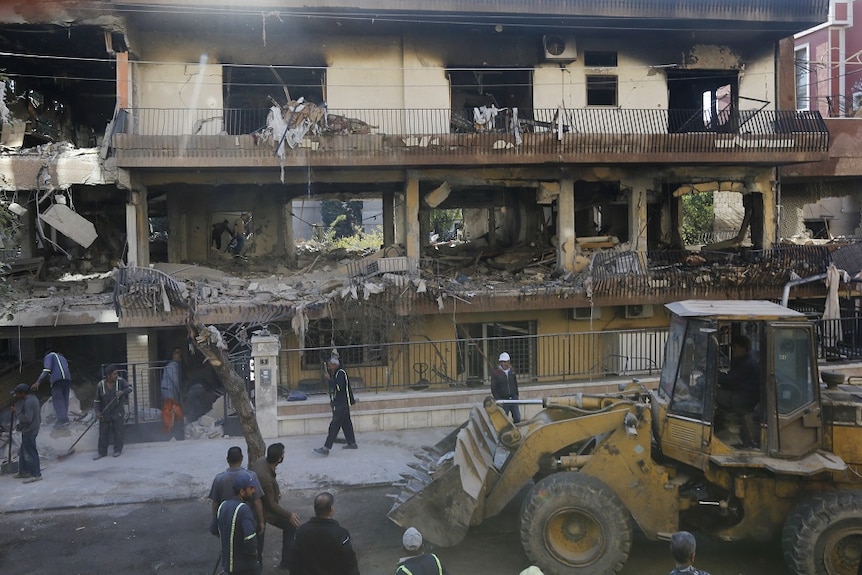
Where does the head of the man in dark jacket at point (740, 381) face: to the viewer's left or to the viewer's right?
to the viewer's left

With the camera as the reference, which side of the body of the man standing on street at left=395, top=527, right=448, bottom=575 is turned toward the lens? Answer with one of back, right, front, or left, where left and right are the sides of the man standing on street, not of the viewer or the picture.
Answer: back

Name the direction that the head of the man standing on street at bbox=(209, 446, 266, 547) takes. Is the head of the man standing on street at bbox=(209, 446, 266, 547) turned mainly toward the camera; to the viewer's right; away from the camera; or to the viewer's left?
away from the camera

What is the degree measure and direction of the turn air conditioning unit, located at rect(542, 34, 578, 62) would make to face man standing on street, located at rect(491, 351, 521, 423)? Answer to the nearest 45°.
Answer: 0° — it already faces them

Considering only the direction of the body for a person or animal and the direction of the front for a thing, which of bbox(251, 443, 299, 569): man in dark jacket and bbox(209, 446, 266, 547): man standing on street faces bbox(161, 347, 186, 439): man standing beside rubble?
bbox(209, 446, 266, 547): man standing on street

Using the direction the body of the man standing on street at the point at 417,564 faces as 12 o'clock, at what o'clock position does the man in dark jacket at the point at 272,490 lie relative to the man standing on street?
The man in dark jacket is roughly at 11 o'clock from the man standing on street.

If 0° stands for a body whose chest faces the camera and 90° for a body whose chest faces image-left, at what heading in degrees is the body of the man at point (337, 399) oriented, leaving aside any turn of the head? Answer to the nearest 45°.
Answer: approximately 90°

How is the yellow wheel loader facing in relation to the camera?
to the viewer's left

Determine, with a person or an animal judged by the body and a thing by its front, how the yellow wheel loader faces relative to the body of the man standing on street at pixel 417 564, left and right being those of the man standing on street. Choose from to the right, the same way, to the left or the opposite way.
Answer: to the left

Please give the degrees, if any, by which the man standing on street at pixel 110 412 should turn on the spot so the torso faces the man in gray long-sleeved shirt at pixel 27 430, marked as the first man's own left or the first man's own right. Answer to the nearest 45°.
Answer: approximately 45° to the first man's own right
